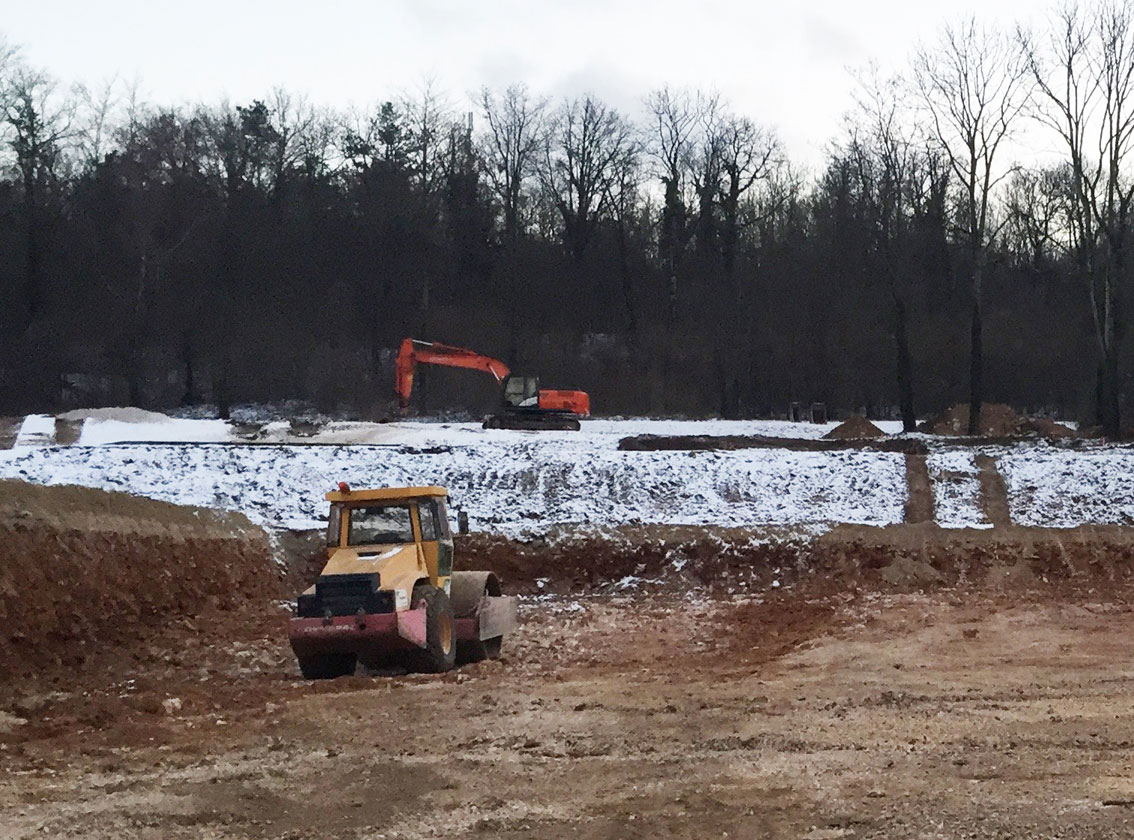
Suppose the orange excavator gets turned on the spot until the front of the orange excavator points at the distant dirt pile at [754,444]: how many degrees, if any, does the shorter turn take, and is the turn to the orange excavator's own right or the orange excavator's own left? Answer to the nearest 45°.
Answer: approximately 135° to the orange excavator's own left

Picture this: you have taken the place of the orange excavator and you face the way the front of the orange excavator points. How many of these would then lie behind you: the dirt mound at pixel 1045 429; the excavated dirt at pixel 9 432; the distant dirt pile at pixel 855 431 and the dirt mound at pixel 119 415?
2

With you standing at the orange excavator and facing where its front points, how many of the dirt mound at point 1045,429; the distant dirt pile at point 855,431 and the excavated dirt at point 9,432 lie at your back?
2

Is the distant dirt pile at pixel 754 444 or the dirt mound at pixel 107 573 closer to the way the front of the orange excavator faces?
the dirt mound

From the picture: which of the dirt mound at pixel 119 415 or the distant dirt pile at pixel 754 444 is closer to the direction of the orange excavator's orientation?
the dirt mound

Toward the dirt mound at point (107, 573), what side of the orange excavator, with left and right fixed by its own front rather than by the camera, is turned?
left

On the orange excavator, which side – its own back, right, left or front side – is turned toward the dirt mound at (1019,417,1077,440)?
back

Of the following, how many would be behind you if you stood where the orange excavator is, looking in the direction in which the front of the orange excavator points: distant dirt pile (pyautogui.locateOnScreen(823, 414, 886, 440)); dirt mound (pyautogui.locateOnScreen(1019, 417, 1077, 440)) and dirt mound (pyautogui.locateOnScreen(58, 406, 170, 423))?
2

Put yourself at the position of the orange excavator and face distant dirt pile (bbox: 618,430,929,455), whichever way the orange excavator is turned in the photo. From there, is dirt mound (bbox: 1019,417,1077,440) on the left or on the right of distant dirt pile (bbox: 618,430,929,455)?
left

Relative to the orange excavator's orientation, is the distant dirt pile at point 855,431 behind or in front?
behind

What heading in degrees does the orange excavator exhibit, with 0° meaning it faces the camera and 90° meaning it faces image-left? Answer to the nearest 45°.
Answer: approximately 90°
